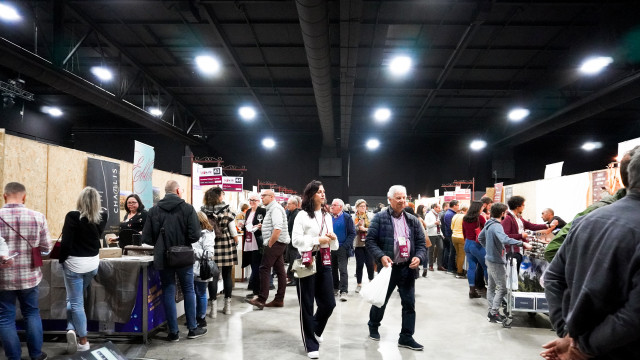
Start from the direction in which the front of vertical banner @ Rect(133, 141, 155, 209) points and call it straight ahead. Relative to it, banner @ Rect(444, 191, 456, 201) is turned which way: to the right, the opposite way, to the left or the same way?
to the right

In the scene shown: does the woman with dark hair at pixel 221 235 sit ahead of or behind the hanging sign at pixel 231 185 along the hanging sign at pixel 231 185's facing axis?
ahead

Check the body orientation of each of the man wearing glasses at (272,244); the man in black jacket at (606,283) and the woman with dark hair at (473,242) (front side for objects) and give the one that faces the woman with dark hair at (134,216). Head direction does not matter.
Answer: the man wearing glasses

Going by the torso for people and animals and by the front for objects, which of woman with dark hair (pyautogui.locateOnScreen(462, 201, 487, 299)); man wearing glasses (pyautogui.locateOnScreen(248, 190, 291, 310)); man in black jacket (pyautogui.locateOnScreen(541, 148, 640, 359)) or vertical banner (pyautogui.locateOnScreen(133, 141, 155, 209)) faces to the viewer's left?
the man wearing glasses

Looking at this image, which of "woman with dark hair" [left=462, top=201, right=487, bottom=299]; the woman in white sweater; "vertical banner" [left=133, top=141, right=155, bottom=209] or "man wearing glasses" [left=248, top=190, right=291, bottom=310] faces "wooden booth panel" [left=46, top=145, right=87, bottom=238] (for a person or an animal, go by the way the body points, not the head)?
the man wearing glasses

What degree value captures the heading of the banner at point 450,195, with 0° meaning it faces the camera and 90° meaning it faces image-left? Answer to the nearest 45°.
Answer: approximately 0°

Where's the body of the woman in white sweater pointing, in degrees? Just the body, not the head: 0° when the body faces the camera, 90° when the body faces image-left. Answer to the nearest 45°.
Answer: approximately 315°

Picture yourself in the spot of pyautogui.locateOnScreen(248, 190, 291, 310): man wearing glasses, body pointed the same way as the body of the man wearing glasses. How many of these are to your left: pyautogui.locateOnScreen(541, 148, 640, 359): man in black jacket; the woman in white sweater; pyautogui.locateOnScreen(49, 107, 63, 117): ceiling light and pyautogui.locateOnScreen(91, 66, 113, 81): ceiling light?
2
